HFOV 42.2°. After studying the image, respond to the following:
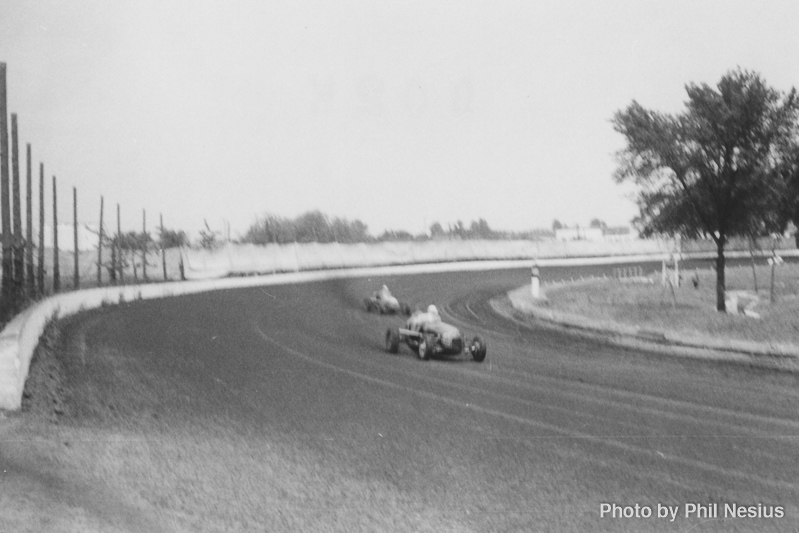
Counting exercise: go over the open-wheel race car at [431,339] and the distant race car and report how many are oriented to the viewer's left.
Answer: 0

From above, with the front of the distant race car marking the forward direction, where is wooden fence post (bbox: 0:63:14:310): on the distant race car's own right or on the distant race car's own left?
on the distant race car's own right

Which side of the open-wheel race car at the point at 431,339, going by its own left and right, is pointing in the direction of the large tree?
left

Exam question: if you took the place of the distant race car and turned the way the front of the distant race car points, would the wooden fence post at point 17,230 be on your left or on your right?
on your right

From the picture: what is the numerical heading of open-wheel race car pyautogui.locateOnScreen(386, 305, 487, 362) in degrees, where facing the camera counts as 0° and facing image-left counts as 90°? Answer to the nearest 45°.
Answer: approximately 315°

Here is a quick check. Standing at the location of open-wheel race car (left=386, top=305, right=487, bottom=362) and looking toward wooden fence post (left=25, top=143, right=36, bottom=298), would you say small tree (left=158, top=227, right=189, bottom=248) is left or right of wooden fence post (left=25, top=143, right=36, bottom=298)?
right

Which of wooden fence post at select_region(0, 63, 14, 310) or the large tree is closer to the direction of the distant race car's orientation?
the large tree
